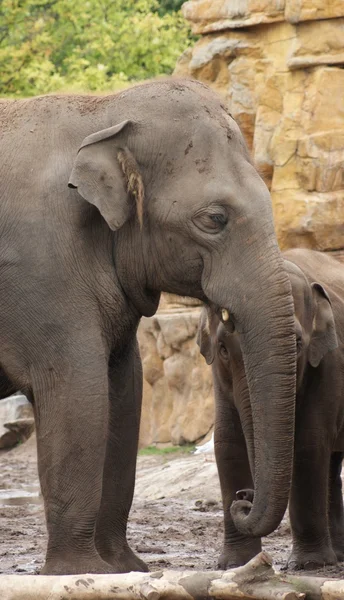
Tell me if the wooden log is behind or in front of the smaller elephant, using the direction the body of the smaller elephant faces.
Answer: in front

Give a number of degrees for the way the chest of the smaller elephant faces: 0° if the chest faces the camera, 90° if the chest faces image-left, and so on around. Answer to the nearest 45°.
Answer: approximately 45°

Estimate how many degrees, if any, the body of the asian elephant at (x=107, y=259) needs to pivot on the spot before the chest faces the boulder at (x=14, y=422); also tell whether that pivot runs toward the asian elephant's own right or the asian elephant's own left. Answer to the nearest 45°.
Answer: approximately 90° to the asian elephant's own left

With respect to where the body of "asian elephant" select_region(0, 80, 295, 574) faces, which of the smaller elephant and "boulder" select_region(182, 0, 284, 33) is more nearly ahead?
the smaller elephant

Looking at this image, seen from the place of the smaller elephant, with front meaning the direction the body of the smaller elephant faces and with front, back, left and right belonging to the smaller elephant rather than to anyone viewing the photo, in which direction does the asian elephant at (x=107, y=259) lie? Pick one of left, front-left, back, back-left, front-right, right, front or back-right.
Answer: front

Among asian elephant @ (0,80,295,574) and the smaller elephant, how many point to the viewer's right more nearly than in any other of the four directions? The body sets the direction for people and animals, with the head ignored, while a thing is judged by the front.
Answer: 1

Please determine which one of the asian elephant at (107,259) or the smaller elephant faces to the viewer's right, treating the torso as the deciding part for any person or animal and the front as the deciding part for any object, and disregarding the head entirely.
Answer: the asian elephant

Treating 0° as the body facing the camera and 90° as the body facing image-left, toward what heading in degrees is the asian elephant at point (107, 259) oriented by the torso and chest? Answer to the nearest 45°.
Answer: approximately 270°
